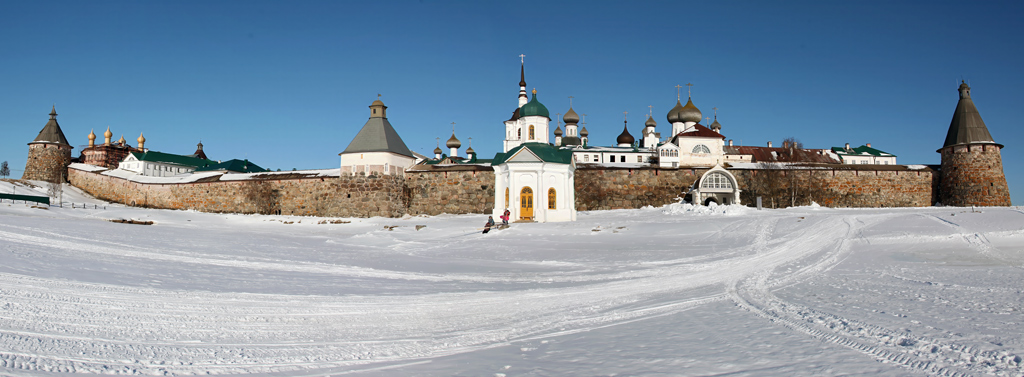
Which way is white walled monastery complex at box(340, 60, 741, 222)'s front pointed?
toward the camera

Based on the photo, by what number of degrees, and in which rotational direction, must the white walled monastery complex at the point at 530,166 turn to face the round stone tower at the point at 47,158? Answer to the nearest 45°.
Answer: approximately 90° to its right

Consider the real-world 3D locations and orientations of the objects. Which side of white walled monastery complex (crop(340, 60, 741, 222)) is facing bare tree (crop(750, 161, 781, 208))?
left

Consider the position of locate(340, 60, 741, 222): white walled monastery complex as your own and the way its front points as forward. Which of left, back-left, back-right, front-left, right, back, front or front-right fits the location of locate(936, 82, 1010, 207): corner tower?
left

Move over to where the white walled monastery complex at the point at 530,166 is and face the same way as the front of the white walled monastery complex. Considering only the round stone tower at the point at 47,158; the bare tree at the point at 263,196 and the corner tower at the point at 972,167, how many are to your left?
1

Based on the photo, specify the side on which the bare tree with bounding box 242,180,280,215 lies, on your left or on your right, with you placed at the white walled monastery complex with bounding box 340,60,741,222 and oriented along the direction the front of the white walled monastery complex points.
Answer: on your right
